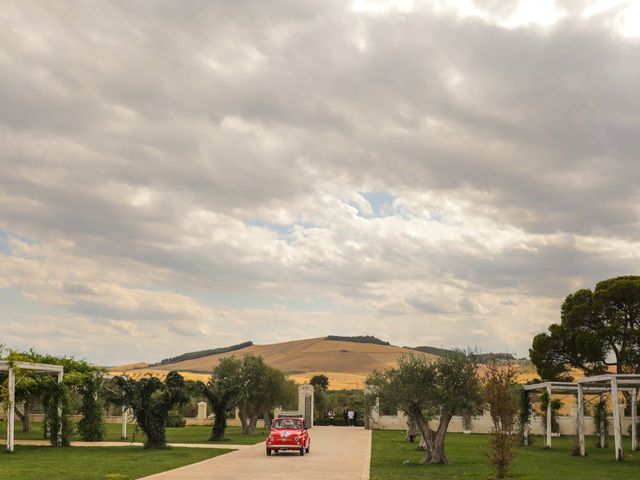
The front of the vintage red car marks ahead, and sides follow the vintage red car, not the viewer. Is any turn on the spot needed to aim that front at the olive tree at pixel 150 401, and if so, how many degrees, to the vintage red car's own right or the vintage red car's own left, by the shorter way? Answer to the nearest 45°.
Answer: approximately 135° to the vintage red car's own right

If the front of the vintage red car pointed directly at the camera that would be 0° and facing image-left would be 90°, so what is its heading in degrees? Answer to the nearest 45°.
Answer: approximately 0°

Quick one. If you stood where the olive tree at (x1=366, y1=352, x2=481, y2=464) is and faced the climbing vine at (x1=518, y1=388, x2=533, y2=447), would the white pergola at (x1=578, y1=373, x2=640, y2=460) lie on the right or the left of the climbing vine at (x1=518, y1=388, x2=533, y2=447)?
right

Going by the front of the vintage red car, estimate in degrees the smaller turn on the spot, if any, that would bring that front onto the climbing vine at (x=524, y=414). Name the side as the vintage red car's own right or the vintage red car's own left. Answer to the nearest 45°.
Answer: approximately 135° to the vintage red car's own left

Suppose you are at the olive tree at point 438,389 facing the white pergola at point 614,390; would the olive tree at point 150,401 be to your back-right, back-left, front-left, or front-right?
back-left

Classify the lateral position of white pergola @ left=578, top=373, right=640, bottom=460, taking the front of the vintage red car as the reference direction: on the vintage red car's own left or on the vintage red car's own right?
on the vintage red car's own left

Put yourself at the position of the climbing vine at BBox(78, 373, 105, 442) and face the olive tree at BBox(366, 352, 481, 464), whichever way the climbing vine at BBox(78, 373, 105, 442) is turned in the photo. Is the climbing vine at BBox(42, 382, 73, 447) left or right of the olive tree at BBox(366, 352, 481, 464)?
right

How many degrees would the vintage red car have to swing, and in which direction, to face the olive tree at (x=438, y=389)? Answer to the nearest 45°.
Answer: approximately 45° to its left

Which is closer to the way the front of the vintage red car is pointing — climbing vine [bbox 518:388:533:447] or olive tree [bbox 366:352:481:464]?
the olive tree

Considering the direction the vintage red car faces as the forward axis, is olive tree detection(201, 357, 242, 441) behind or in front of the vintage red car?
behind

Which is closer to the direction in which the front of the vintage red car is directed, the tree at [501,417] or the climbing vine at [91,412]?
the tree

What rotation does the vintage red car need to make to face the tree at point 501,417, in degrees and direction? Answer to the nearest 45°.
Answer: approximately 45° to its left
